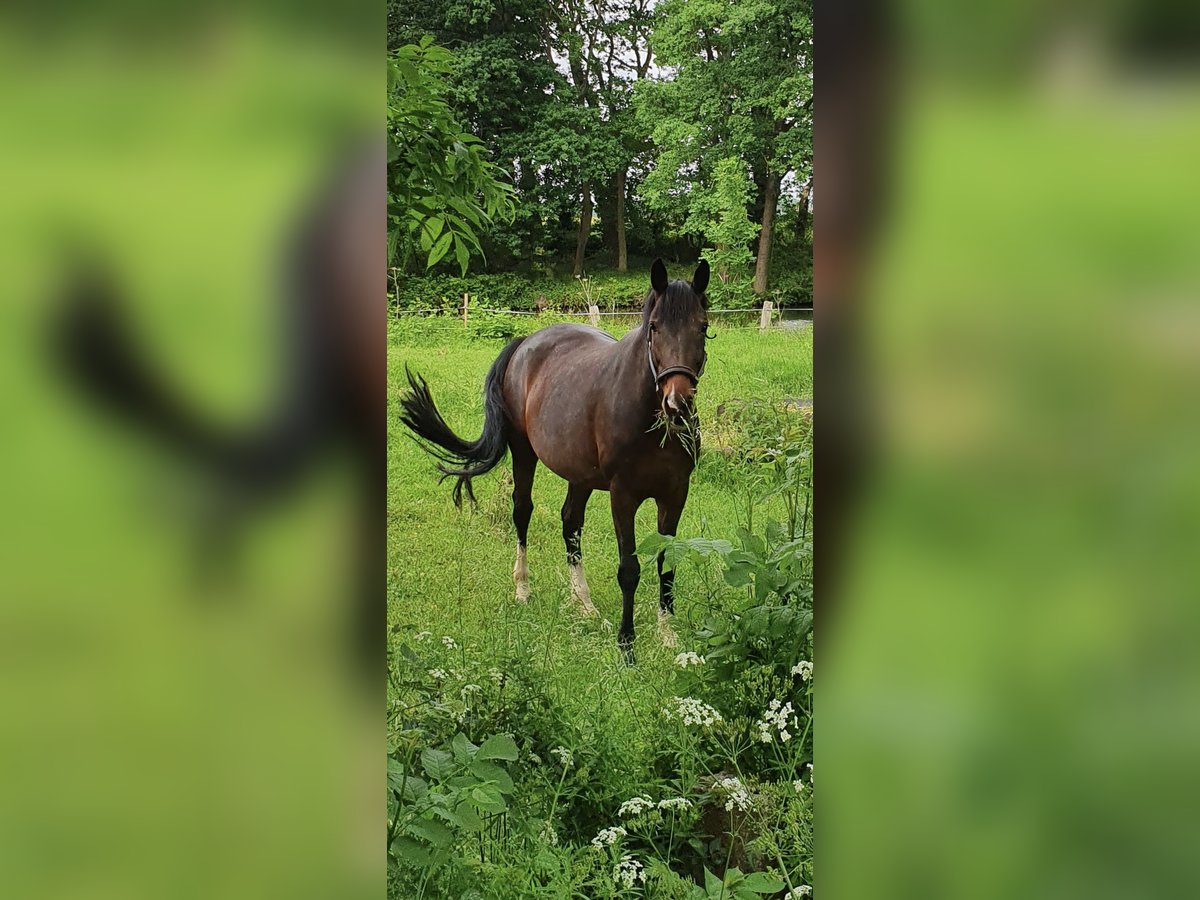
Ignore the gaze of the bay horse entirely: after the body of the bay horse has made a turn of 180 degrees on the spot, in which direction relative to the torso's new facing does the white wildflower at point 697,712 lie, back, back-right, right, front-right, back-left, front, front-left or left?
back-left

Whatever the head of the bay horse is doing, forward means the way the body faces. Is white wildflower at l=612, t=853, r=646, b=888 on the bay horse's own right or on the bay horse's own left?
on the bay horse's own right

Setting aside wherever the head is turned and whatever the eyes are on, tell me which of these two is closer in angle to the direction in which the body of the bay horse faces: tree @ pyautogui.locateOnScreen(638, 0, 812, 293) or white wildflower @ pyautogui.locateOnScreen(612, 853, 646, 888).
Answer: the white wildflower

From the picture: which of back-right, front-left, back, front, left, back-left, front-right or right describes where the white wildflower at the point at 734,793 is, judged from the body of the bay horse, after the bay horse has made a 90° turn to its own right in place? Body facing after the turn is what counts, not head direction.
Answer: front-left

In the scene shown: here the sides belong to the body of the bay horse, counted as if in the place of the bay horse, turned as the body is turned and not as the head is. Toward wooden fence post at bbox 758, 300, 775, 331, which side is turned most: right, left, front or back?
left

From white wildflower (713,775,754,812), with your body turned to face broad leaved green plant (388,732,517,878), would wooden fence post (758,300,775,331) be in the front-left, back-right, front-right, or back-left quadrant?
back-right

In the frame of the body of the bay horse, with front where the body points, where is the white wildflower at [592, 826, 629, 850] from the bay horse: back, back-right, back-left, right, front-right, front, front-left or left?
front-right

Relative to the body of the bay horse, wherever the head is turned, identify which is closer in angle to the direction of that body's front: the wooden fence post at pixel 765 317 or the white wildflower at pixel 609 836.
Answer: the white wildflower

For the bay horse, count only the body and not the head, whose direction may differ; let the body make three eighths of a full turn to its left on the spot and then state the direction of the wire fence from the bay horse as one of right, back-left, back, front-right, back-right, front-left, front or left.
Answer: front

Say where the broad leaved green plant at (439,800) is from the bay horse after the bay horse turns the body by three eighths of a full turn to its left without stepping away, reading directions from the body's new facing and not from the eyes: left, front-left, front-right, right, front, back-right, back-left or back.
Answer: back

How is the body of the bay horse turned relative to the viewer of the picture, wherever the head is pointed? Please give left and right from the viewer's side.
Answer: facing the viewer and to the right of the viewer
